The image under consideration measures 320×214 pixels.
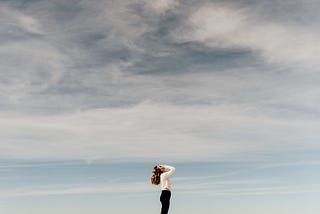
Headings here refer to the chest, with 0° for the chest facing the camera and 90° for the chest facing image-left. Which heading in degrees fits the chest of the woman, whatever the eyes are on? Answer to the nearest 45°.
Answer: approximately 270°
